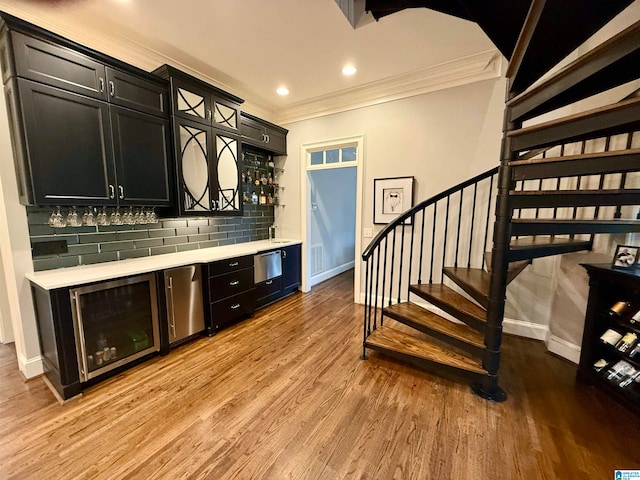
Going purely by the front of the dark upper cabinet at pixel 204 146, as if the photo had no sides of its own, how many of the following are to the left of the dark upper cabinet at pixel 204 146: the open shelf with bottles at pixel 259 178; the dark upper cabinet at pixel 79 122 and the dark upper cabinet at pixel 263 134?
2

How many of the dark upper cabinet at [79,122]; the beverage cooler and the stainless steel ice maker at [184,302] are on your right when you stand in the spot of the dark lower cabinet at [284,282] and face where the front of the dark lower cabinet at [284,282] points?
3

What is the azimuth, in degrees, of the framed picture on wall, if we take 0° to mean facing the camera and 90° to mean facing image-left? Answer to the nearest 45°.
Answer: approximately 45°

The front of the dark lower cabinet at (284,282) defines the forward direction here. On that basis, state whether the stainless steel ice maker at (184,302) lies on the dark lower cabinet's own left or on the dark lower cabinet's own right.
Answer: on the dark lower cabinet's own right

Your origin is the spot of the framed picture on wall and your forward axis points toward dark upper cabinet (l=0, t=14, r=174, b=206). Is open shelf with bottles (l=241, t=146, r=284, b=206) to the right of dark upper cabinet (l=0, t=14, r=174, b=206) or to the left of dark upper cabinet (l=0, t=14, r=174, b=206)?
right

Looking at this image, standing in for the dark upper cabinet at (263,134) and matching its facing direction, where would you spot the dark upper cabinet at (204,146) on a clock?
the dark upper cabinet at (204,146) is roughly at 3 o'clock from the dark upper cabinet at (263,134).

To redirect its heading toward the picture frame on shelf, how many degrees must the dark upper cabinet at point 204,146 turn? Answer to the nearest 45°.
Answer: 0° — it already faces it

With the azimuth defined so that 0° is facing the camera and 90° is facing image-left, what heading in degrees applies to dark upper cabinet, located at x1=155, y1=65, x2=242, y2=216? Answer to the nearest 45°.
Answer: approximately 315°

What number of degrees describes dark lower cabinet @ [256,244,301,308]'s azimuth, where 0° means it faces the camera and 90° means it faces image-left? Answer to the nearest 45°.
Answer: approximately 315°
